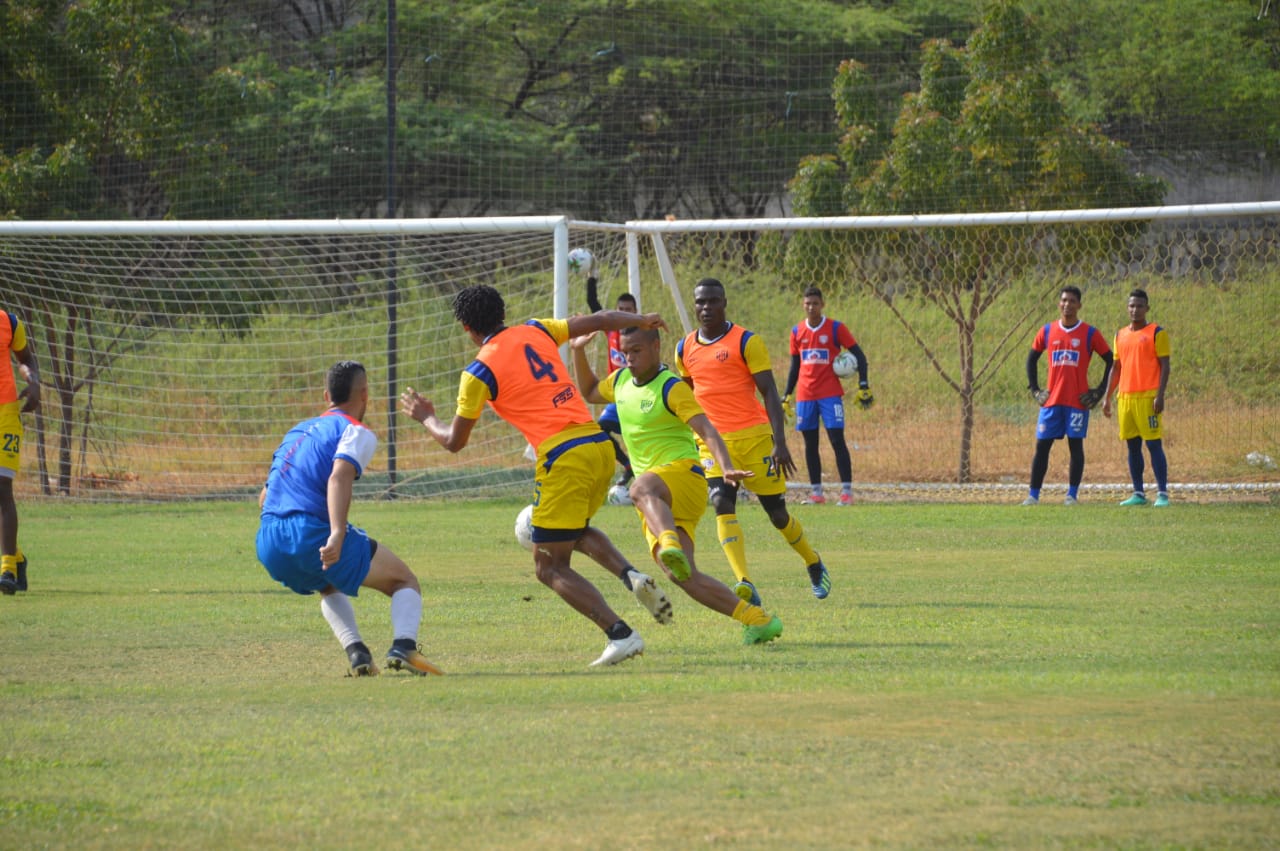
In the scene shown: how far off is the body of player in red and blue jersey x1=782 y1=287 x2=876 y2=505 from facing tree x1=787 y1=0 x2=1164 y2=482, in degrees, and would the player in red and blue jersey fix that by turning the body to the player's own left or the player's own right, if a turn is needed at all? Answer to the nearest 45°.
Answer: approximately 135° to the player's own left

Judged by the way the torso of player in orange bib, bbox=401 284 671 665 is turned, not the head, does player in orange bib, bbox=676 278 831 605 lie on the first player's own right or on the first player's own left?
on the first player's own right

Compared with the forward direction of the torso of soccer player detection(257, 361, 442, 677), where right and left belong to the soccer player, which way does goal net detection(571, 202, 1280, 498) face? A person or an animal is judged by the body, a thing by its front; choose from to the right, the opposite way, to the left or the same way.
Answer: the opposite way

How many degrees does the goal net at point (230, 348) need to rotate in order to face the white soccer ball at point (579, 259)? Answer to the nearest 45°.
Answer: approximately 45° to its left

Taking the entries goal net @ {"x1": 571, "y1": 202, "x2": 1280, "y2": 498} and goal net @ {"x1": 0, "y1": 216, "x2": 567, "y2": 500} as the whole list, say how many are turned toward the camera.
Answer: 2

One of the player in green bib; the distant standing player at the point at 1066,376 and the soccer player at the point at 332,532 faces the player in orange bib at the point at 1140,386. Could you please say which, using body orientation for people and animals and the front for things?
the soccer player

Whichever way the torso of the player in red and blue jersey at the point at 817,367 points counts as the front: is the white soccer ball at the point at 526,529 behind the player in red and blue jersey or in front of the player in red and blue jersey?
in front

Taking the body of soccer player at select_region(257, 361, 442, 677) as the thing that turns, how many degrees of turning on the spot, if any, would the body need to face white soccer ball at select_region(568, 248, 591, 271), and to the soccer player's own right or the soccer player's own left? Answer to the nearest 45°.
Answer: approximately 45° to the soccer player's own left

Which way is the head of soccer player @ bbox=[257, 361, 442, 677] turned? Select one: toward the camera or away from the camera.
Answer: away from the camera

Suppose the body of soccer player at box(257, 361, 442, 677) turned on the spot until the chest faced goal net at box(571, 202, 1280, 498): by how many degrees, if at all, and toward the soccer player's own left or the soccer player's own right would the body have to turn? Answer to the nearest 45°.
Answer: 0° — they already face it

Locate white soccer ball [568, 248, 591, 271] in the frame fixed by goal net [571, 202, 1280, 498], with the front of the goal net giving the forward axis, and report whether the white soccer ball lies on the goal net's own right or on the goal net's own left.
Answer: on the goal net's own right

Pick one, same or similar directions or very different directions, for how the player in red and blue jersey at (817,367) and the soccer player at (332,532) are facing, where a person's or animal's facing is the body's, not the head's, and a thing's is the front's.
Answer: very different directions

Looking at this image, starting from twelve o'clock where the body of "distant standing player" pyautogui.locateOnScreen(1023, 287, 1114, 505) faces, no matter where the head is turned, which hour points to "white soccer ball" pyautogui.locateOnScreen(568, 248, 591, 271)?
The white soccer ball is roughly at 3 o'clock from the distant standing player.

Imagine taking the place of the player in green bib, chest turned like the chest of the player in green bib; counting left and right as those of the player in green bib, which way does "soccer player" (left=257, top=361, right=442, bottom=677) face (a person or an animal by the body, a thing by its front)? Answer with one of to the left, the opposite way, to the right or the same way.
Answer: the opposite way

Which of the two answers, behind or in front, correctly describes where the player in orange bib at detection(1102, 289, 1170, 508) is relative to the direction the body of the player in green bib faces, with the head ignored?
behind

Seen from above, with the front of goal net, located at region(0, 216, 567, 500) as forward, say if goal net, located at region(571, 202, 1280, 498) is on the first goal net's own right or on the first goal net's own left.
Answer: on the first goal net's own left
